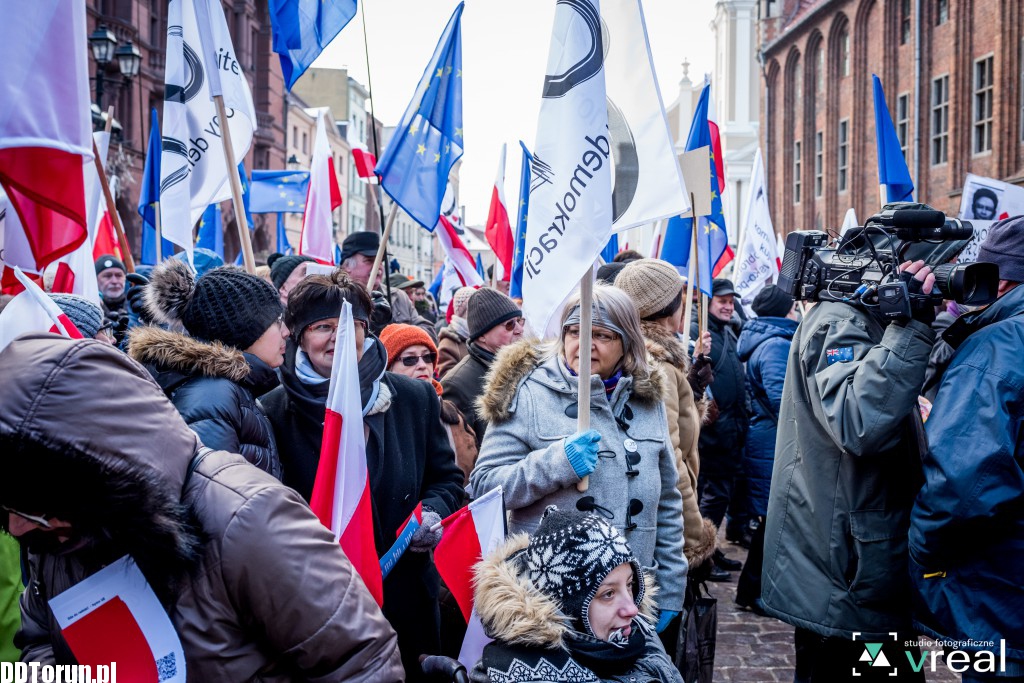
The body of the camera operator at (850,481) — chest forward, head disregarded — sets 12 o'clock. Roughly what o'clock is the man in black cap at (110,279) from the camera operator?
The man in black cap is roughly at 7 o'clock from the camera operator.

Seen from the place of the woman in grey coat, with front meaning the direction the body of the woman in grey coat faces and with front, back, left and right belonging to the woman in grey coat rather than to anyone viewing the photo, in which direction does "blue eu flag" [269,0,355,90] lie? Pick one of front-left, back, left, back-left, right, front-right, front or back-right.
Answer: back-right

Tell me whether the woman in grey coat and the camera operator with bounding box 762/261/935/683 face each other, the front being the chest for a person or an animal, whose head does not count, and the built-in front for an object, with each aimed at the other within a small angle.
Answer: no

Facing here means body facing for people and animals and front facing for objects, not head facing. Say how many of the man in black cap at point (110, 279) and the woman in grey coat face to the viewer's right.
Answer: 0

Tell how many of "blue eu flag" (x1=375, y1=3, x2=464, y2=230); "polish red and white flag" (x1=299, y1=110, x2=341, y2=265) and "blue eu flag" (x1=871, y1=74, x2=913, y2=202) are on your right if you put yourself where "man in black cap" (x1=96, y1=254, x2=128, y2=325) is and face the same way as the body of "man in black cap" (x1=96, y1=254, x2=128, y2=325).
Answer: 0

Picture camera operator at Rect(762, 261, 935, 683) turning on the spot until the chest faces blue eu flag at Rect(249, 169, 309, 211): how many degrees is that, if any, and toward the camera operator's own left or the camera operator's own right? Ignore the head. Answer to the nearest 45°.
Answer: approximately 135° to the camera operator's own left

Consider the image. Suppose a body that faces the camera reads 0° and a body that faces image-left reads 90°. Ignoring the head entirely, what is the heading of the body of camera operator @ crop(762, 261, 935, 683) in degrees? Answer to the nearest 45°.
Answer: approximately 270°

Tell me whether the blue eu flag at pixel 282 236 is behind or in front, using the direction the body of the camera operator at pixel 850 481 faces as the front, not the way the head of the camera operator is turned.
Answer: behind

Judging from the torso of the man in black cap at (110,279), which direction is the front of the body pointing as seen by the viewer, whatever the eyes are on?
toward the camera

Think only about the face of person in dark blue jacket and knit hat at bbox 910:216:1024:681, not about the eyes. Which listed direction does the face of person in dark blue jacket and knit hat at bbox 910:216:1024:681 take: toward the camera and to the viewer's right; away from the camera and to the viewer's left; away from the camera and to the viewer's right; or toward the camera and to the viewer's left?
away from the camera and to the viewer's left

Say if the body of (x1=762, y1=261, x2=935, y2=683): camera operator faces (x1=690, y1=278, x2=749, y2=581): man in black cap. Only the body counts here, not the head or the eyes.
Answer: no

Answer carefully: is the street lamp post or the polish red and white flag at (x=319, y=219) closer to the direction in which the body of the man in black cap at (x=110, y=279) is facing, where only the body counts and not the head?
the polish red and white flag

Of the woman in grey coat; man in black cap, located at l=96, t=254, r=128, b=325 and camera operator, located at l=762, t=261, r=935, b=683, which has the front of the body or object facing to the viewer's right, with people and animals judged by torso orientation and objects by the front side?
the camera operator

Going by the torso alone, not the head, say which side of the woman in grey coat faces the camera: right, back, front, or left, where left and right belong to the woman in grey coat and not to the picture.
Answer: front

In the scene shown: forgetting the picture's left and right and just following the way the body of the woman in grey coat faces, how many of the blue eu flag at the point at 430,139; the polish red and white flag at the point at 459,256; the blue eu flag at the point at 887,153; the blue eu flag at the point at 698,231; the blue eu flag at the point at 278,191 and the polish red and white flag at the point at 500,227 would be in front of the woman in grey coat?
0

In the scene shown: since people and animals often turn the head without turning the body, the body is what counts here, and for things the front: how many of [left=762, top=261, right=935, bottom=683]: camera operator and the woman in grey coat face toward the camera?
1

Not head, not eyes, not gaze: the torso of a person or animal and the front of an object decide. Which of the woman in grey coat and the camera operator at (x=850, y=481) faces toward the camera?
the woman in grey coat

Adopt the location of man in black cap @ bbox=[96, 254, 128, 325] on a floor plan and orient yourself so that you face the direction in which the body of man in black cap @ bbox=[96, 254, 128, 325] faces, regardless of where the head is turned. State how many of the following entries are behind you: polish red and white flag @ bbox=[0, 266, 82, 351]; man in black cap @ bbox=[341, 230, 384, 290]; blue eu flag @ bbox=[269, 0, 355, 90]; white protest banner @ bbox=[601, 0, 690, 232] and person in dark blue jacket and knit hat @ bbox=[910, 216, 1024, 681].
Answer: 0

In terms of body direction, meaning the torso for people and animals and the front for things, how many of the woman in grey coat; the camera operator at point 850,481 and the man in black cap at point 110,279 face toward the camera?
2
